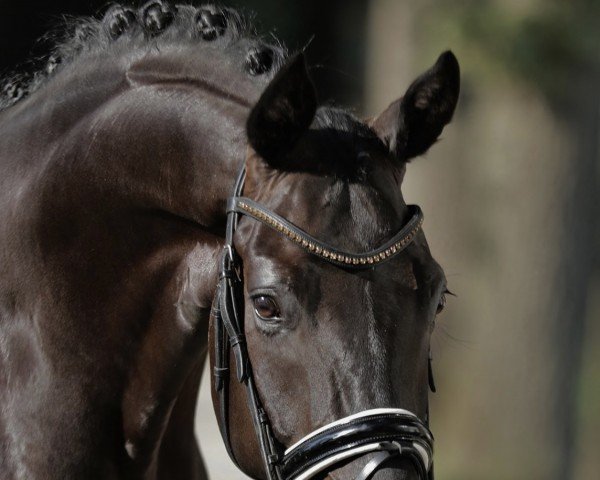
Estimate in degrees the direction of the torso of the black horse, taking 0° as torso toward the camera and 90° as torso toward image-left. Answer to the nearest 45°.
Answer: approximately 315°

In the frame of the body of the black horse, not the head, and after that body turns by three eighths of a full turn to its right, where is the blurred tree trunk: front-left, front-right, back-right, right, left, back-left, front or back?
back-right
